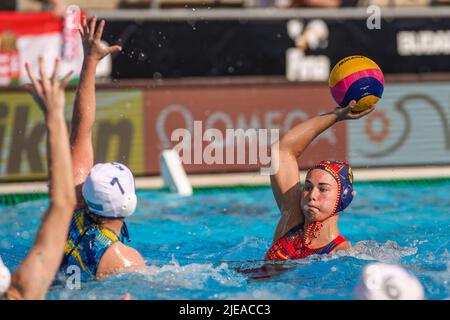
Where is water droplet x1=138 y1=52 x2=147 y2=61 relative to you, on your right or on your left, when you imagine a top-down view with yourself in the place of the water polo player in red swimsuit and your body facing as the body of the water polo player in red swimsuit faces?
on your right

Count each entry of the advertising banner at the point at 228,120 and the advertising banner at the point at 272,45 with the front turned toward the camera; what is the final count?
2

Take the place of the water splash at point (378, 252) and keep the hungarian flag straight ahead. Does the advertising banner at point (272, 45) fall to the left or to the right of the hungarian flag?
right

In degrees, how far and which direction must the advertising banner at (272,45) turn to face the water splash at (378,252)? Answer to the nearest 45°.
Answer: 0° — it already faces it

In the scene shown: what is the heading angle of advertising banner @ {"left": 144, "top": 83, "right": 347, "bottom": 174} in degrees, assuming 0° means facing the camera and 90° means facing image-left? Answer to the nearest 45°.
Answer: approximately 0°

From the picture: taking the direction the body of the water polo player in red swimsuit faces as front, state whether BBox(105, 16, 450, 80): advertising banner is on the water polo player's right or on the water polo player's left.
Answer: on the water polo player's right

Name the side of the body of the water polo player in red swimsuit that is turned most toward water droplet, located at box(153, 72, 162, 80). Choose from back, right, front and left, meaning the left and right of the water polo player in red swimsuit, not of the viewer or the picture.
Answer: right
